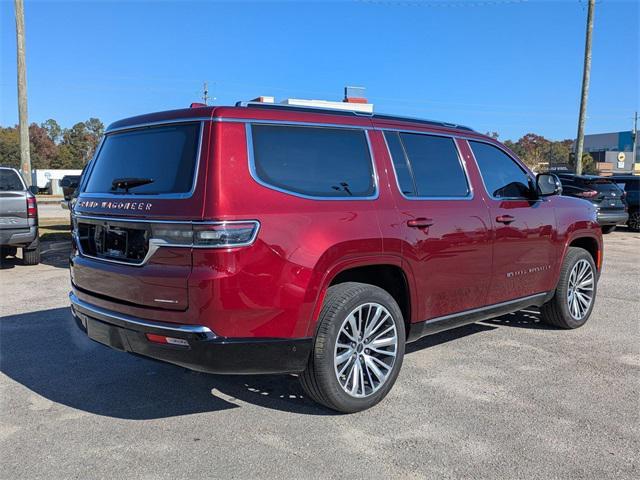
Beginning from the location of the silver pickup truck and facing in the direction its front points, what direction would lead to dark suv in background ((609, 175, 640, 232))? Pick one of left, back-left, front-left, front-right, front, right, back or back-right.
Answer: right

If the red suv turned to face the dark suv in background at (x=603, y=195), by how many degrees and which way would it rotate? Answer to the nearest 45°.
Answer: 0° — it already faces it

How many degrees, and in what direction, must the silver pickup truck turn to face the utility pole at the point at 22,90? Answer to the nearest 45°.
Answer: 0° — it already faces it

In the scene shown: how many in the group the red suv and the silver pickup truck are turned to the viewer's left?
0

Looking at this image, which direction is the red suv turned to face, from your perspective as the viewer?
facing away from the viewer and to the right of the viewer

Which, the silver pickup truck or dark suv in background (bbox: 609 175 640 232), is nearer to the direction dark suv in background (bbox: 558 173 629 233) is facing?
the dark suv in background

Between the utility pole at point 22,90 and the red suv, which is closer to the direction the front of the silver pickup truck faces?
the utility pole

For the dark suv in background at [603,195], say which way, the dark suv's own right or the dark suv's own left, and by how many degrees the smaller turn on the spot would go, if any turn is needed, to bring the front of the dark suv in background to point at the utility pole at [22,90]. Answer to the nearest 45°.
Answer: approximately 90° to the dark suv's own left

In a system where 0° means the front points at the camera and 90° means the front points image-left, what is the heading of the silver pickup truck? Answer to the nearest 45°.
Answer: approximately 180°

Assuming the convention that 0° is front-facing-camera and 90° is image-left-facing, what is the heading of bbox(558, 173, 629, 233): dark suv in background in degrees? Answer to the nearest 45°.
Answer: approximately 135°

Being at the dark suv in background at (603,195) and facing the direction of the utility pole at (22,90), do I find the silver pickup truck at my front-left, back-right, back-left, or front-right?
front-left

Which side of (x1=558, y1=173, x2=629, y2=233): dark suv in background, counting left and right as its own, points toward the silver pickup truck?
left

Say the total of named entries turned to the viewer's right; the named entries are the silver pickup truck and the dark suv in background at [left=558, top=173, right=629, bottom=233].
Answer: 0

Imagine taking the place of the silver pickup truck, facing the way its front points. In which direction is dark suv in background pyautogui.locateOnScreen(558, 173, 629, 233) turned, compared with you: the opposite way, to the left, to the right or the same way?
the same way

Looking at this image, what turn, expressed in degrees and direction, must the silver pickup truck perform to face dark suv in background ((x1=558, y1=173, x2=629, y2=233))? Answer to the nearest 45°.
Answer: approximately 90° to its right
